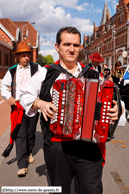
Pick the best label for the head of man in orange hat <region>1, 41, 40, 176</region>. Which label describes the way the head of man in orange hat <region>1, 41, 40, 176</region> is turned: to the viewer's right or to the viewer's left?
to the viewer's right

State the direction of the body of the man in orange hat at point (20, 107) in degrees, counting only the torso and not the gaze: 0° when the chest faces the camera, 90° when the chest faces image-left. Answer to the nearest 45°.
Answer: approximately 0°

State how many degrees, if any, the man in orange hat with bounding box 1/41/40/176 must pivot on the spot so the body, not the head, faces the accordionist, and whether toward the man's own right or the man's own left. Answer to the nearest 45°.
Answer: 0° — they already face them
